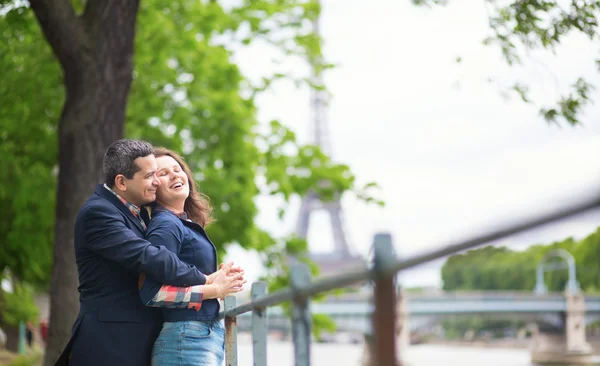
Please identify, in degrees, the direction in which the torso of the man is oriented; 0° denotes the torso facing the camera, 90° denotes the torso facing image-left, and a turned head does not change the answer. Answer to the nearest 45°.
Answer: approximately 270°

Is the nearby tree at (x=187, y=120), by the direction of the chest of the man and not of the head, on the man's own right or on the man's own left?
on the man's own left
